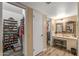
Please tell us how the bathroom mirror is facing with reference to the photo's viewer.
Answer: facing the viewer and to the left of the viewer
